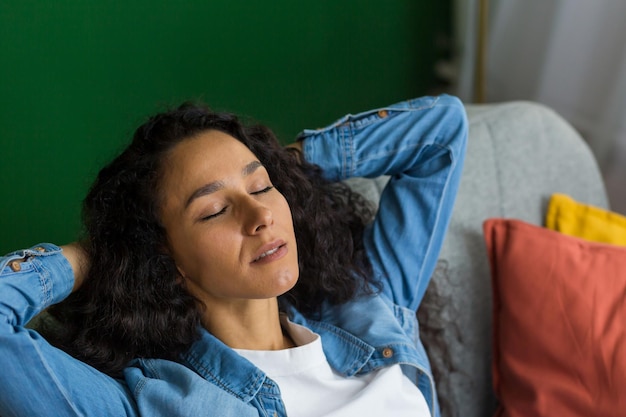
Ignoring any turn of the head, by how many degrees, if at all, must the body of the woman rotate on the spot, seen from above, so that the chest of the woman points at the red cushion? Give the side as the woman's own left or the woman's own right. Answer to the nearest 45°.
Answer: approximately 45° to the woman's own left

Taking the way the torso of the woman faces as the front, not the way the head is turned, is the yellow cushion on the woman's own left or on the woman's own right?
on the woman's own left
